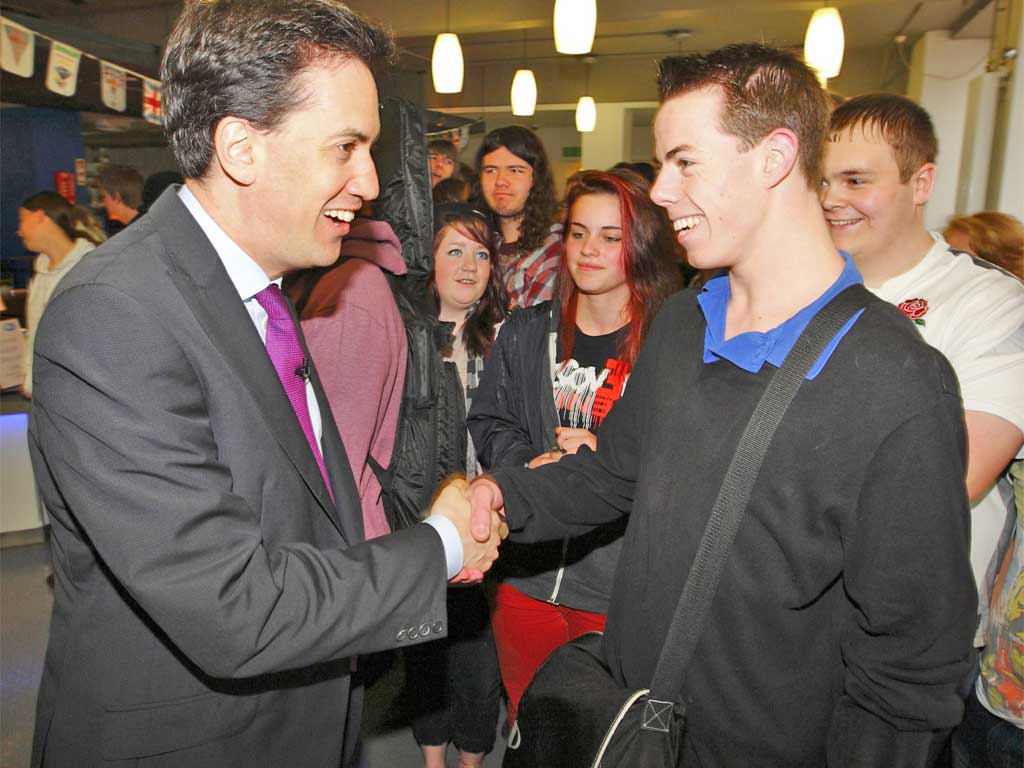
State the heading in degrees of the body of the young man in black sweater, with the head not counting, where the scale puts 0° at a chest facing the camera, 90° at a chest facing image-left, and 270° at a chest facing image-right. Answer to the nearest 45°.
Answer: approximately 45°

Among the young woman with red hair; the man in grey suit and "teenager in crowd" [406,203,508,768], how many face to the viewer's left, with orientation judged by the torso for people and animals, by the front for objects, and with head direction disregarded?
0

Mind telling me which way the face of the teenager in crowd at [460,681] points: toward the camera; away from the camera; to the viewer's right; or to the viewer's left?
toward the camera

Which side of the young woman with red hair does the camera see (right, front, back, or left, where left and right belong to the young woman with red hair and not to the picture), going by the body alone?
front

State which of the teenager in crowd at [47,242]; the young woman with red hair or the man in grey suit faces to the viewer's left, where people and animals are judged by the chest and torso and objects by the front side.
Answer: the teenager in crowd

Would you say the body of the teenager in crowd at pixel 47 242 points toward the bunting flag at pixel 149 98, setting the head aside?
no

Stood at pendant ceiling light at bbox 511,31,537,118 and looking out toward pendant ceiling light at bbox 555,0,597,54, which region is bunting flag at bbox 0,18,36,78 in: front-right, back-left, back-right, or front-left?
front-right

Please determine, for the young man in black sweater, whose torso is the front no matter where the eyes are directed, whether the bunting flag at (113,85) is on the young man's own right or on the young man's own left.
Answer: on the young man's own right

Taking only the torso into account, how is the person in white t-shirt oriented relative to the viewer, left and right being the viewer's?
facing the viewer and to the left of the viewer

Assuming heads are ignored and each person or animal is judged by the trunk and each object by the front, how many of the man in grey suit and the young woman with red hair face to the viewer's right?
1

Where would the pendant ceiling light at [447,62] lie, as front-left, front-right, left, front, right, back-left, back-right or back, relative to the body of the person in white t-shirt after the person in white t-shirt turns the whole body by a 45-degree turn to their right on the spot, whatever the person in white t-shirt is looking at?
front-right

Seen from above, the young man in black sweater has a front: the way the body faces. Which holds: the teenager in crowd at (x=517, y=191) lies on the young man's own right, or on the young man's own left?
on the young man's own right

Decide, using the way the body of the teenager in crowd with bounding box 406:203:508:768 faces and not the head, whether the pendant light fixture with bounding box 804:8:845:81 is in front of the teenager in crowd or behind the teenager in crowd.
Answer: behind

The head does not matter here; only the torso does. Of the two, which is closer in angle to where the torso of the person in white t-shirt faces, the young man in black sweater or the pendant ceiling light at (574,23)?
the young man in black sweater

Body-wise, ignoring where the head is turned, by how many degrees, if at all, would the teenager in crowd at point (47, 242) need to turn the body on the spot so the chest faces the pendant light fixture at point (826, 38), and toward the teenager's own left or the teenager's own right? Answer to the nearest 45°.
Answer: approximately 180°

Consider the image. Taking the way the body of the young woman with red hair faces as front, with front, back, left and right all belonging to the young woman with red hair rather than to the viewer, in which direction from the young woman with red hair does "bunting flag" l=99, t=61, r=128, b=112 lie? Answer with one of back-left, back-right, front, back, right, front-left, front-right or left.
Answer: back-right

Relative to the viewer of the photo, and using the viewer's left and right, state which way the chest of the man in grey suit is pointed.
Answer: facing to the right of the viewer

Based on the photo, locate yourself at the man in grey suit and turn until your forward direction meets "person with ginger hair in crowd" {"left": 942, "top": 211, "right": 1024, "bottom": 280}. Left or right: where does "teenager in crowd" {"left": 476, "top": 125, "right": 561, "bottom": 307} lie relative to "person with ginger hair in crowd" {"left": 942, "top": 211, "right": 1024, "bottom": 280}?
left
